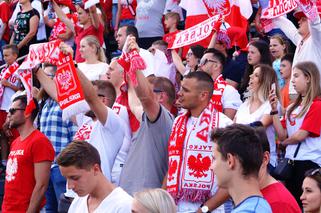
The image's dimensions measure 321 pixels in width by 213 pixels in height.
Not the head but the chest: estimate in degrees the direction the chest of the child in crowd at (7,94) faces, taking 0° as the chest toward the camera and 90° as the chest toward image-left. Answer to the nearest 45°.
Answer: approximately 45°

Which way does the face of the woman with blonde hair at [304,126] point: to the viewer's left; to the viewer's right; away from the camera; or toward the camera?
to the viewer's left
